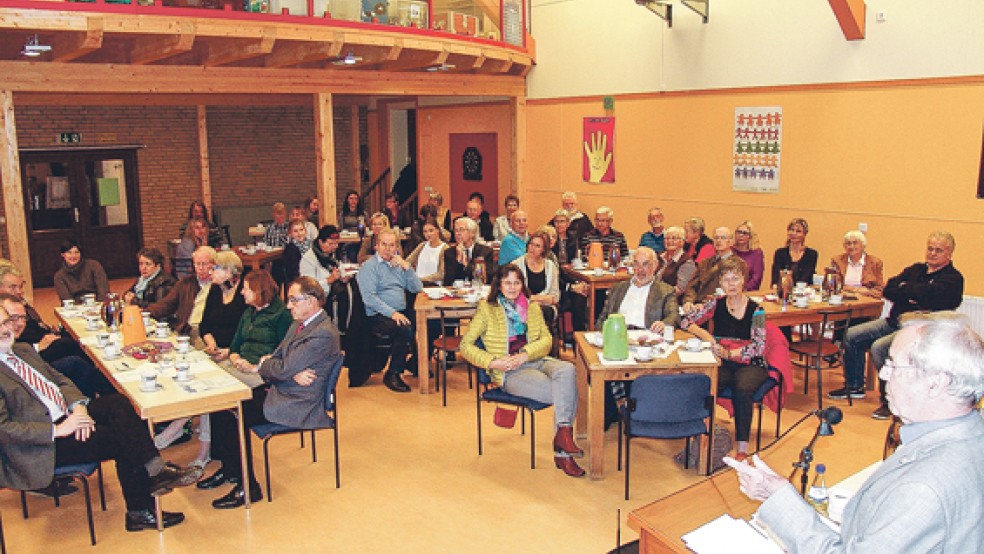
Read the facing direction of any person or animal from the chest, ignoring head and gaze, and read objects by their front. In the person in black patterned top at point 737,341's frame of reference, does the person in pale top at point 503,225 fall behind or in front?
behind

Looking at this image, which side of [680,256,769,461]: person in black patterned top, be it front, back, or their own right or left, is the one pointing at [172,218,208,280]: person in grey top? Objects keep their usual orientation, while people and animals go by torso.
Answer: right

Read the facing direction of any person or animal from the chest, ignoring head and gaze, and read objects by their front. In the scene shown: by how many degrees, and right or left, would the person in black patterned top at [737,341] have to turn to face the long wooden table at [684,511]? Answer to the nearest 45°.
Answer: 0° — they already face it

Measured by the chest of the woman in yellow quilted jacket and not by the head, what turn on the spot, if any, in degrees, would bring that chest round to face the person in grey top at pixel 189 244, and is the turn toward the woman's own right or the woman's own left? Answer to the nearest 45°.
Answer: approximately 180°

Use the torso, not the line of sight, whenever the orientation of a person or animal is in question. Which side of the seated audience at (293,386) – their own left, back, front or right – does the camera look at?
left

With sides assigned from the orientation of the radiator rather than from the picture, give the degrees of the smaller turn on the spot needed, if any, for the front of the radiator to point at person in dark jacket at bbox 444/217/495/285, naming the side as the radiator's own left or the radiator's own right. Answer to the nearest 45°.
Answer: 0° — it already faces them

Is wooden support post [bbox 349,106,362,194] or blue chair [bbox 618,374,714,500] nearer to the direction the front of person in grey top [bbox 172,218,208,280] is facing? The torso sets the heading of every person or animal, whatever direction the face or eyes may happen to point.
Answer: the blue chair

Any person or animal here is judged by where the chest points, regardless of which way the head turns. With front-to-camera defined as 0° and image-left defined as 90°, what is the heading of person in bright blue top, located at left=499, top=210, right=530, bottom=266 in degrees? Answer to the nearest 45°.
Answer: approximately 315°

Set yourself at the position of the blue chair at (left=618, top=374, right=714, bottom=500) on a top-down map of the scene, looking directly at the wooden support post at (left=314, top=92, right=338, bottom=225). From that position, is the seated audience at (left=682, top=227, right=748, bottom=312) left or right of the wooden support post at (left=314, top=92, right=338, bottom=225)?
right

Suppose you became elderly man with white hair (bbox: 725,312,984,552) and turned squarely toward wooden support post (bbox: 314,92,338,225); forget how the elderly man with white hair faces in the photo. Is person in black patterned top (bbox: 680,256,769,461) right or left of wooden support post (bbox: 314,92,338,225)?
right
